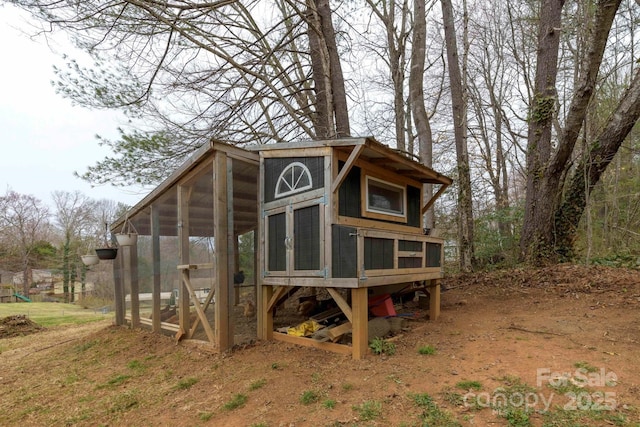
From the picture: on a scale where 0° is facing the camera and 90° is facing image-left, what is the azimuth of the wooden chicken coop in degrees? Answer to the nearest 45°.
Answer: approximately 45°

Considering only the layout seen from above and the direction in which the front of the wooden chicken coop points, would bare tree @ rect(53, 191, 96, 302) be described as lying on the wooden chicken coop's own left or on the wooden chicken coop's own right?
on the wooden chicken coop's own right

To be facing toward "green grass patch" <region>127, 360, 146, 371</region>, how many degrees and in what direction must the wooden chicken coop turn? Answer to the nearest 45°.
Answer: approximately 45° to its right

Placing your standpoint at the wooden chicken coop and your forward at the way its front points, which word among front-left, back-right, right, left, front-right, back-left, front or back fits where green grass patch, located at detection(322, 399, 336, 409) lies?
front-left

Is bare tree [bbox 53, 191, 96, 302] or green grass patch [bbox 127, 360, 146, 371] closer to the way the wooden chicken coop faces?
the green grass patch

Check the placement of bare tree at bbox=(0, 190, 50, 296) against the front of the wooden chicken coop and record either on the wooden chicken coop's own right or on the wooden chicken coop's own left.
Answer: on the wooden chicken coop's own right

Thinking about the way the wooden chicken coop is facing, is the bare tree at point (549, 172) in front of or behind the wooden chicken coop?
behind
